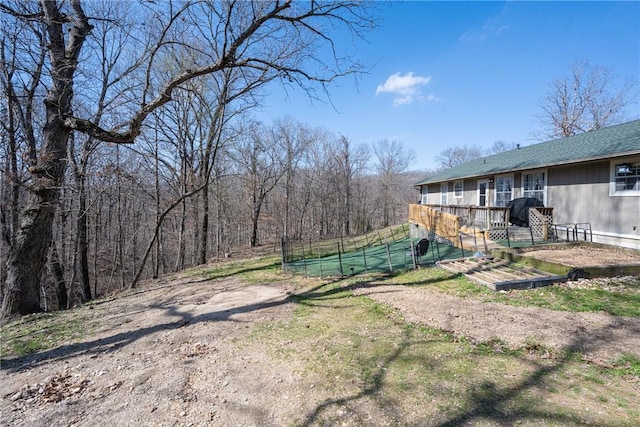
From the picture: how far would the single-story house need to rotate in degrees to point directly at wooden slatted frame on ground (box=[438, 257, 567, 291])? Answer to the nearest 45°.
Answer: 0° — it already faces it

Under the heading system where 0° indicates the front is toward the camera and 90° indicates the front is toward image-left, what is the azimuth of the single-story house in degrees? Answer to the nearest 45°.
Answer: approximately 45°
